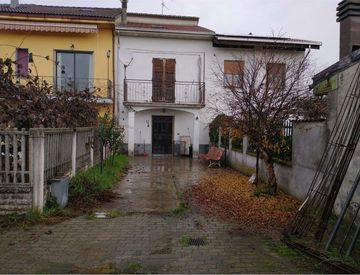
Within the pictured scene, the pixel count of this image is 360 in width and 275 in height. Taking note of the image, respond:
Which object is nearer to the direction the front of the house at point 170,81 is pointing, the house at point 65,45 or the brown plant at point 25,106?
the brown plant

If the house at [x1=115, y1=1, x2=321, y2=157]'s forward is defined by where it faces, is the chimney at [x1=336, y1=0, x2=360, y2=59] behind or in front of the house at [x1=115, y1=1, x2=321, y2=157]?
in front

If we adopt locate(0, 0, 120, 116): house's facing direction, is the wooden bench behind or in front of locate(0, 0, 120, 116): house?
in front

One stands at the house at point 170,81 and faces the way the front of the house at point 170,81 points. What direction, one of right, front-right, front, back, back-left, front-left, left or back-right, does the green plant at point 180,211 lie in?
front

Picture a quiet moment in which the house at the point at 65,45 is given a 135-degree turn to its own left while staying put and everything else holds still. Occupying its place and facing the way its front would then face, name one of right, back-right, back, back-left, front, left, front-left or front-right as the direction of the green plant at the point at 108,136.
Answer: back-right

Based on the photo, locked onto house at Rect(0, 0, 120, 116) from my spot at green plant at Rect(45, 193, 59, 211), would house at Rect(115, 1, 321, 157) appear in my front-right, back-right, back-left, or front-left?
front-right

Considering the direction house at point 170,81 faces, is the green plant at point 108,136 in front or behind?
in front

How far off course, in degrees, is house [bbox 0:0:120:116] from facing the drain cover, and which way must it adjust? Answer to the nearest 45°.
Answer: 0° — it already faces it

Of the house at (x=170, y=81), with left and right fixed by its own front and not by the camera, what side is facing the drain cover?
front

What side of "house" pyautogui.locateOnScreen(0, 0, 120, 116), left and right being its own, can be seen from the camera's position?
front

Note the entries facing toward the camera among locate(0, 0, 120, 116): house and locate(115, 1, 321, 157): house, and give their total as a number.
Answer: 2

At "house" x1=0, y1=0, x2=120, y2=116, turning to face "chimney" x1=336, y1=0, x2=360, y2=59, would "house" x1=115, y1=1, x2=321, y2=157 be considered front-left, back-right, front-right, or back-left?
front-left

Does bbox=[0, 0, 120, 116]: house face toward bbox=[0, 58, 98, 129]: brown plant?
yes

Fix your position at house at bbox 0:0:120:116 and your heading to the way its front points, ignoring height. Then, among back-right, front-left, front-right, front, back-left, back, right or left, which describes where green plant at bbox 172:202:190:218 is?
front

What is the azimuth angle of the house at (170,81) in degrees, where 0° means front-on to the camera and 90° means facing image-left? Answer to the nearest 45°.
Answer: approximately 0°
